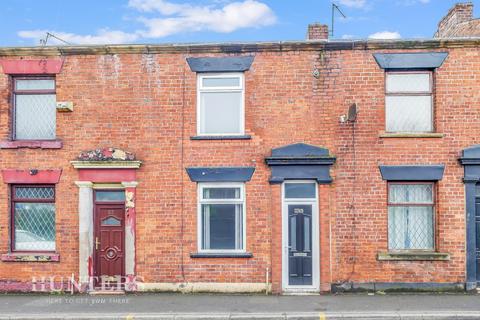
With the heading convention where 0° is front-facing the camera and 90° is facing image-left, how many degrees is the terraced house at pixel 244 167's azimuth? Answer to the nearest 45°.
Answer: approximately 0°
